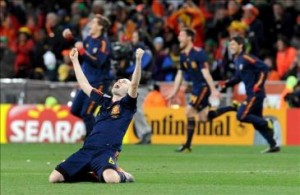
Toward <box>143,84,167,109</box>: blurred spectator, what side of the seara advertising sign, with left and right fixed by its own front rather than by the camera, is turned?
left

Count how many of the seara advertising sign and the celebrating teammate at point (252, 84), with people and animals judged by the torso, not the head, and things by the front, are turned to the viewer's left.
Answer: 1

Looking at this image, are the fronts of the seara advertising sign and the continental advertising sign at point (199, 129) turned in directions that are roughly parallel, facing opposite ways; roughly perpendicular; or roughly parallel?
roughly parallel

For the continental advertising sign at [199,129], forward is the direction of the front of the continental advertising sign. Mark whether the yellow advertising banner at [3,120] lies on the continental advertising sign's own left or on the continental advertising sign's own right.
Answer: on the continental advertising sign's own right

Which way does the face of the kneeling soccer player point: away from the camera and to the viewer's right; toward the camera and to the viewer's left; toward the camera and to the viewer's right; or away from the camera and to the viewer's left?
toward the camera and to the viewer's left

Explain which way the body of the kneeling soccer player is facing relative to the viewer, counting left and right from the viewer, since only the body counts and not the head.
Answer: facing the viewer and to the left of the viewer

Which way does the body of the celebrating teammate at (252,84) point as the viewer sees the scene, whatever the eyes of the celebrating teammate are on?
to the viewer's left

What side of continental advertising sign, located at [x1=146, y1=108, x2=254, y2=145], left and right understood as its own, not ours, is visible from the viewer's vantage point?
front

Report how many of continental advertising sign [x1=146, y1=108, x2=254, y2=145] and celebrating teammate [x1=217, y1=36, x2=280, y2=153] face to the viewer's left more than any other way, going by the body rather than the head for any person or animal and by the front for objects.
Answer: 1

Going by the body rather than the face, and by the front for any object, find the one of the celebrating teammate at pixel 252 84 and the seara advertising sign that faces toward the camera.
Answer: the seara advertising sign

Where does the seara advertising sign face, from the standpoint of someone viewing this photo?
facing the viewer

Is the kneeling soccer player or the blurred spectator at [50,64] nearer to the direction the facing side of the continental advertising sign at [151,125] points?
the kneeling soccer player
